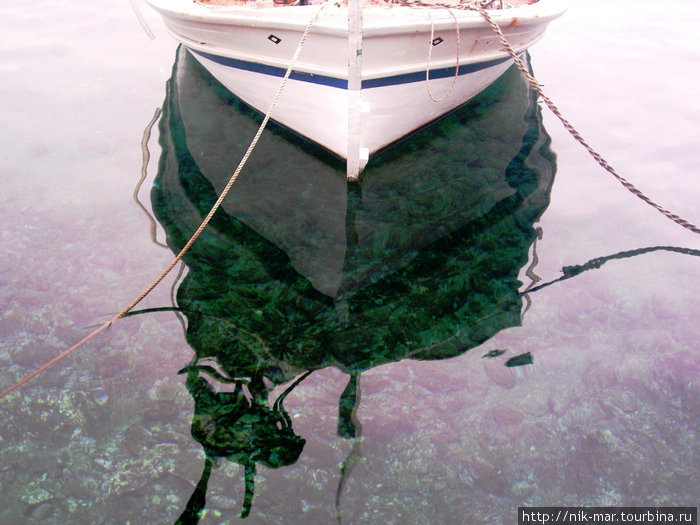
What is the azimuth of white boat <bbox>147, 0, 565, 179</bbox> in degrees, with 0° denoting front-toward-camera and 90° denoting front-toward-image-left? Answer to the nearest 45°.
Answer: approximately 0°

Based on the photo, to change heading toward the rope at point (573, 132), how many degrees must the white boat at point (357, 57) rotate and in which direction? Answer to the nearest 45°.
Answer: approximately 45° to its left

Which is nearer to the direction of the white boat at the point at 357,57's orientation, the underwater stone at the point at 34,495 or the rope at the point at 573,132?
the underwater stone
